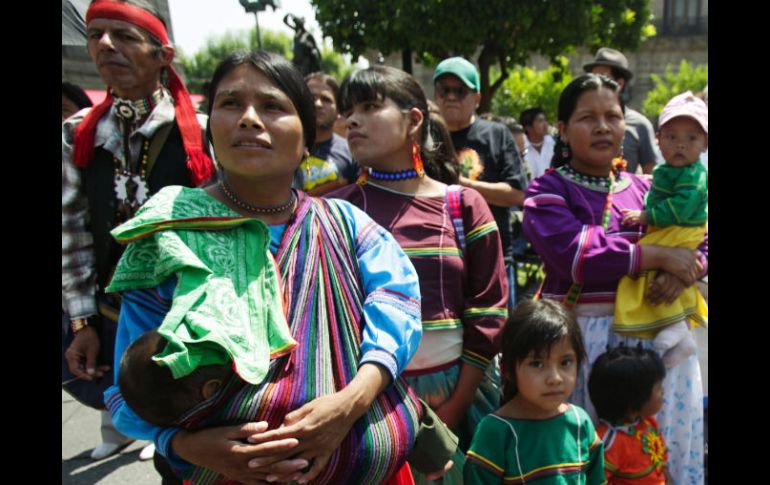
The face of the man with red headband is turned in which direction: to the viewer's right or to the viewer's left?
to the viewer's left

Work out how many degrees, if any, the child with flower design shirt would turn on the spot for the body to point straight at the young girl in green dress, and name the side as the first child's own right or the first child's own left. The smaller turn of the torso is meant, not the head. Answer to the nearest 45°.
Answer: approximately 135° to the first child's own right
